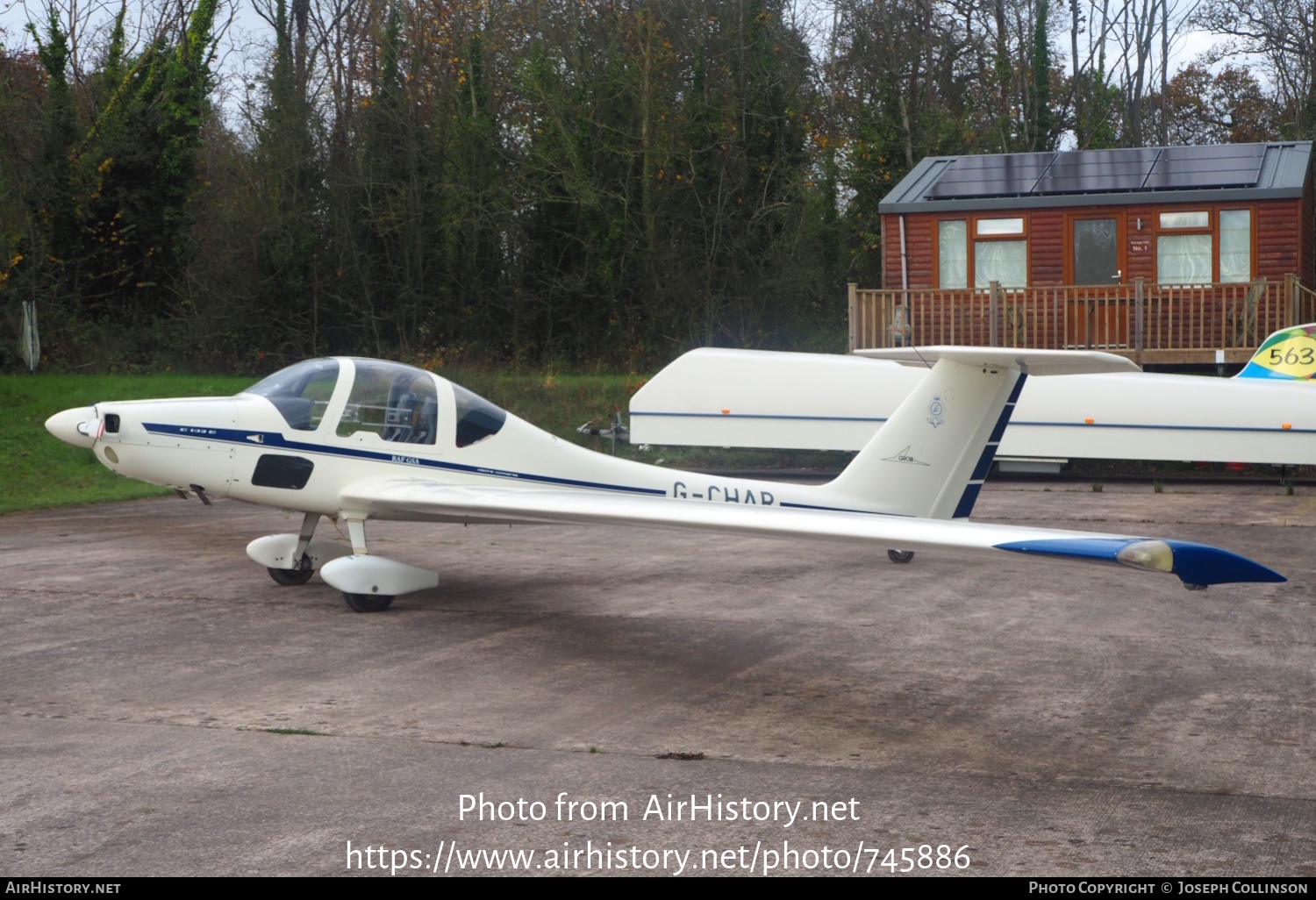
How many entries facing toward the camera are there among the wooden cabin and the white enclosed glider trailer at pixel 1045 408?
1

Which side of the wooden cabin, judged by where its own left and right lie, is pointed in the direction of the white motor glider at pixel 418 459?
front

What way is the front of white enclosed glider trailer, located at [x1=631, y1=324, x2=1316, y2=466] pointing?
to the viewer's left

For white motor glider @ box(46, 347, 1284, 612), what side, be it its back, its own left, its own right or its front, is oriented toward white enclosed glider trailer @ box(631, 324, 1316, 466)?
back

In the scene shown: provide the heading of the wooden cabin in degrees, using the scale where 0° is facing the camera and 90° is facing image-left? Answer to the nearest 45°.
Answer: approximately 0°

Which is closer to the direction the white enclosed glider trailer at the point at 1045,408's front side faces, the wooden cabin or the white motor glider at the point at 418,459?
the white motor glider

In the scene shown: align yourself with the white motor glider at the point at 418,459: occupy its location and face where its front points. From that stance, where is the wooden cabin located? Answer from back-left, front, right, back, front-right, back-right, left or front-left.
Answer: back

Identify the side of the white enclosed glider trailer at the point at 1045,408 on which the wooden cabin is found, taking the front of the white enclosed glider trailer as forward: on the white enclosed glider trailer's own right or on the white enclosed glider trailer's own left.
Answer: on the white enclosed glider trailer's own right

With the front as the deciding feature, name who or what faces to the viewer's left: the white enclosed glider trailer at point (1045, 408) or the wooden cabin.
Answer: the white enclosed glider trailer

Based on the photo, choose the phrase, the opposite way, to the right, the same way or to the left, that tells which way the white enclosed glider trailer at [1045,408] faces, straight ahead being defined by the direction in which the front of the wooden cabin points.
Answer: to the right

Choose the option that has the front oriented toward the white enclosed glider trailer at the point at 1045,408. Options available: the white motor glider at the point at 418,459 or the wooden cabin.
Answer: the wooden cabin

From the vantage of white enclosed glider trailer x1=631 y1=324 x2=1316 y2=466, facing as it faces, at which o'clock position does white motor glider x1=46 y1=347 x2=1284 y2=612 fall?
white motor glider x1=46 y1=347 x2=1284 y2=612 is roughly at 10 o'clock from white enclosed glider trailer x1=631 y1=324 x2=1316 y2=466.
